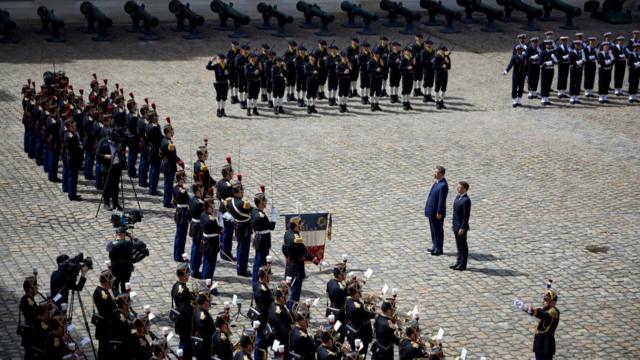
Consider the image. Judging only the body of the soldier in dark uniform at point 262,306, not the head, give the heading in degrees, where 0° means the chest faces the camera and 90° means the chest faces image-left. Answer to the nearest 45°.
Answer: approximately 270°

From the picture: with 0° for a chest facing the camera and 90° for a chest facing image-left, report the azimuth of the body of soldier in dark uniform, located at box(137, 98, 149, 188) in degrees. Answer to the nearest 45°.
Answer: approximately 270°

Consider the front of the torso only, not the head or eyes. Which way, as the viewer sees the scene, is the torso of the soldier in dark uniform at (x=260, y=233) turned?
to the viewer's right

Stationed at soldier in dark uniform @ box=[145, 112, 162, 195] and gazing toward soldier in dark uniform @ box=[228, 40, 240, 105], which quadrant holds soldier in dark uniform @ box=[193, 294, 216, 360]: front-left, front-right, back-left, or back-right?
back-right

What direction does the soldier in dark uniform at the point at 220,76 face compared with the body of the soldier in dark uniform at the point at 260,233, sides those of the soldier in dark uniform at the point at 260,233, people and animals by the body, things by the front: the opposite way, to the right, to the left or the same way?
to the right

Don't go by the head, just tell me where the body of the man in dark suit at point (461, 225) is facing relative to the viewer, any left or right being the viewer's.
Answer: facing to the left of the viewer

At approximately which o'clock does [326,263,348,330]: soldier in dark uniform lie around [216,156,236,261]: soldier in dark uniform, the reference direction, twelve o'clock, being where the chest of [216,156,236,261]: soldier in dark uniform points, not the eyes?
[326,263,348,330]: soldier in dark uniform is roughly at 2 o'clock from [216,156,236,261]: soldier in dark uniform.

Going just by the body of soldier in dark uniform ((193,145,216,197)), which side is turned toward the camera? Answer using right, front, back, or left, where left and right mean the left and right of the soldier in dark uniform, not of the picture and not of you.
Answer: right

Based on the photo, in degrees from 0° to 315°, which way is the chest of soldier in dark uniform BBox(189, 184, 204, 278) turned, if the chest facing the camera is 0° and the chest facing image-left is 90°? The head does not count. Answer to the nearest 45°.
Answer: approximately 270°

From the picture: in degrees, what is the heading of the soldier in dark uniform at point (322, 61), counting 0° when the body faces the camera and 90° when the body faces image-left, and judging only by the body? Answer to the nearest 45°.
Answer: approximately 0°
